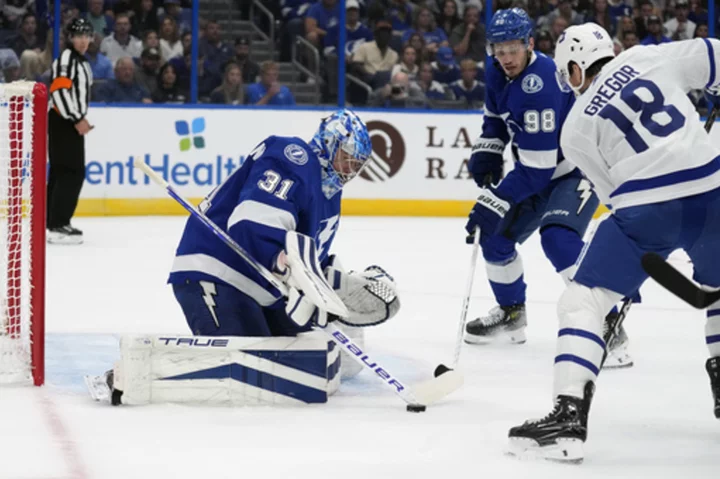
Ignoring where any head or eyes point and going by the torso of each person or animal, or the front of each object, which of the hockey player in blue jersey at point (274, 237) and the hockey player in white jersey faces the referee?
the hockey player in white jersey

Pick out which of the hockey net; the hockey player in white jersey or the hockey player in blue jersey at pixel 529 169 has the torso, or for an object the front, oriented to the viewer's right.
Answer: the hockey net

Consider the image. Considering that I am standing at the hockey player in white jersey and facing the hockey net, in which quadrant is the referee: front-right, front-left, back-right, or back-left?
front-right

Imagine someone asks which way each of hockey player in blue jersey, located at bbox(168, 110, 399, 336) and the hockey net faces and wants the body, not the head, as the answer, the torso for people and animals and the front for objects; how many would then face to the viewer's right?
2

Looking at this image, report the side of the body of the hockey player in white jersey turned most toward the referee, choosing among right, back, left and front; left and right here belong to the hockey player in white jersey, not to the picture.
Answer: front

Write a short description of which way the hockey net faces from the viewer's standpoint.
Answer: facing to the right of the viewer

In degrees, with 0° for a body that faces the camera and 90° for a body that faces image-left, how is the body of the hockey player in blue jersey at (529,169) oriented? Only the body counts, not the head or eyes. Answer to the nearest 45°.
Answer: approximately 45°

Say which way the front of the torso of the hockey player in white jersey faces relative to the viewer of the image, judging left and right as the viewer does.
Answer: facing away from the viewer and to the left of the viewer

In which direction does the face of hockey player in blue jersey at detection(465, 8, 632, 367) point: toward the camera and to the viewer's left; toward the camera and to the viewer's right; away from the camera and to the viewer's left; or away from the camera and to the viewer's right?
toward the camera and to the viewer's left

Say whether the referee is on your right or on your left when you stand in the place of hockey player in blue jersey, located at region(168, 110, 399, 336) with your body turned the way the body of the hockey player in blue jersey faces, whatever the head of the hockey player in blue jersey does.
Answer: on your left

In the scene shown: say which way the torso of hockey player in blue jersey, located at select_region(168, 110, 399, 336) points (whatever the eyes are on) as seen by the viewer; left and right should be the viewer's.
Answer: facing to the right of the viewer

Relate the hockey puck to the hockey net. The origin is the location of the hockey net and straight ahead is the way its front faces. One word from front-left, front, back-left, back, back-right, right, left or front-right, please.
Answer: front-right

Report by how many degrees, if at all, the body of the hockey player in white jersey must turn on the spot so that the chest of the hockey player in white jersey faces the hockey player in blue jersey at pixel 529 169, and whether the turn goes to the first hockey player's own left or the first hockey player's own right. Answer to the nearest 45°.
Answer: approximately 45° to the first hockey player's own right
